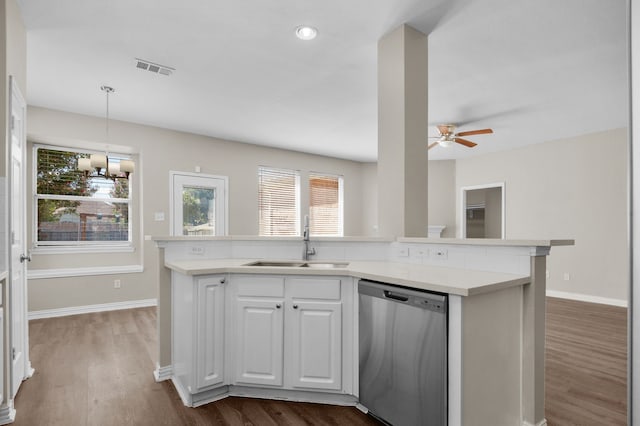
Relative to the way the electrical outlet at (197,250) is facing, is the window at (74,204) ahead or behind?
behind

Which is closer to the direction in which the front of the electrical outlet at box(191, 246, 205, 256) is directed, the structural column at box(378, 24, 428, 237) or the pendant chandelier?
the structural column

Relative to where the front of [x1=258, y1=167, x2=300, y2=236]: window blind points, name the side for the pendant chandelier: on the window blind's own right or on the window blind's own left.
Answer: on the window blind's own right

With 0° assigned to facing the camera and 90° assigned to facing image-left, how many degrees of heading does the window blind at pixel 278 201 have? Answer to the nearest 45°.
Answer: approximately 315°

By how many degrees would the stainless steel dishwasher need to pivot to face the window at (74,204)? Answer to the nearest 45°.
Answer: approximately 90° to its right

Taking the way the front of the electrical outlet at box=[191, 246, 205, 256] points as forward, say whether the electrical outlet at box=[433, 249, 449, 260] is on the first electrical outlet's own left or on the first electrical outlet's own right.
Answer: on the first electrical outlet's own left

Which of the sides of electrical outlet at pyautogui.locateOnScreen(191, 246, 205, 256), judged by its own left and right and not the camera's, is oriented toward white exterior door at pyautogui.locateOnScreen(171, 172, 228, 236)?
back

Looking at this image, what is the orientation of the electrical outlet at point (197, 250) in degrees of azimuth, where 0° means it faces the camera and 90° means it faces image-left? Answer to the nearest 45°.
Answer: approximately 0°

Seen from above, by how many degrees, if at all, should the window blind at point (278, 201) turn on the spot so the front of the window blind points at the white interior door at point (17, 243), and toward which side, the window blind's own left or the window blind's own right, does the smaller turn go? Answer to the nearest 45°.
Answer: approximately 90° to the window blind's own right
